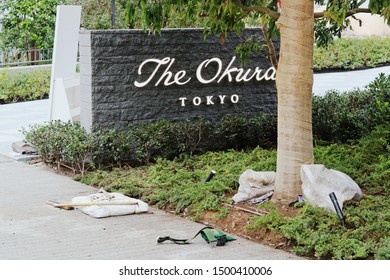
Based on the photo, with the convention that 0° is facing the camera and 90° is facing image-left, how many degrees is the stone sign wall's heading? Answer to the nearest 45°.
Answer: approximately 315°

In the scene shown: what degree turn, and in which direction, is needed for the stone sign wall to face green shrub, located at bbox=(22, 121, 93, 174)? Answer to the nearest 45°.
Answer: approximately 90° to its right

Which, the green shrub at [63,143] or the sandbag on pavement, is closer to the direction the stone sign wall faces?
the sandbag on pavement

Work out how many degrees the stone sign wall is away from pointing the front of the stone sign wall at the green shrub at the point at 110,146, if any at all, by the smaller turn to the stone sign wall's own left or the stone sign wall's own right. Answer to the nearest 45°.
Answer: approximately 90° to the stone sign wall's own right

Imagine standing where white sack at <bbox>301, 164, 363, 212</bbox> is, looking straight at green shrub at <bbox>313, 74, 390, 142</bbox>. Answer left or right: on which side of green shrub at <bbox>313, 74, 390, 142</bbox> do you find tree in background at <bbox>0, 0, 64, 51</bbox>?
left

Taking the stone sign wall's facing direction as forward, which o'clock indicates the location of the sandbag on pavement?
The sandbag on pavement is roughly at 2 o'clock from the stone sign wall.
